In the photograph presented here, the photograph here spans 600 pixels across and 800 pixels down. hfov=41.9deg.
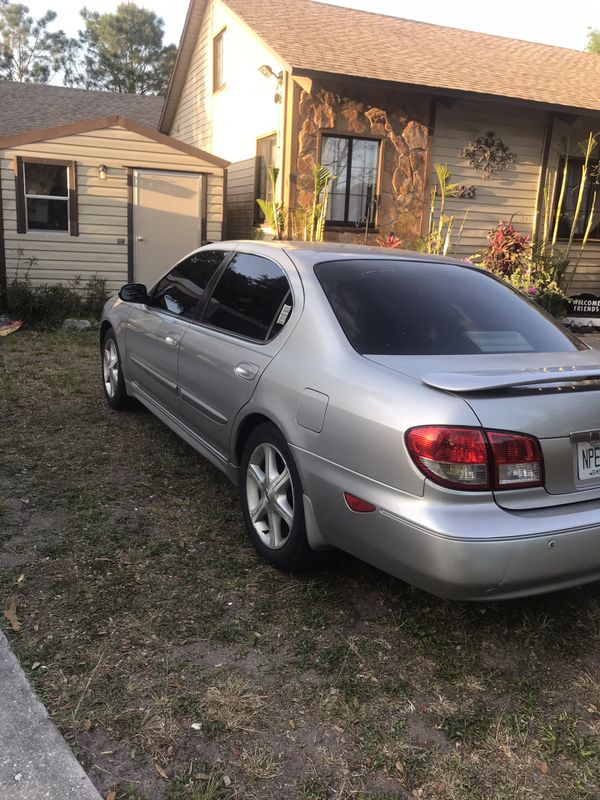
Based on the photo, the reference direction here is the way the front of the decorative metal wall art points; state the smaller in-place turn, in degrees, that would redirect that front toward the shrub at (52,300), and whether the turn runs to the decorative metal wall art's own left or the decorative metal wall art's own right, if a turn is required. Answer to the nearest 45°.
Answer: approximately 45° to the decorative metal wall art's own right

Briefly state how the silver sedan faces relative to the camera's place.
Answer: facing away from the viewer and to the left of the viewer

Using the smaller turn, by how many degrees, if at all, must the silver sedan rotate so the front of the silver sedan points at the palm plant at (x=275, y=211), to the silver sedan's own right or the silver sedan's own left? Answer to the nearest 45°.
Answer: approximately 45° to the silver sedan's own right

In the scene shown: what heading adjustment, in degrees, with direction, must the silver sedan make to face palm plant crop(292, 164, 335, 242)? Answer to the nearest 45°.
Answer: approximately 45° to its right

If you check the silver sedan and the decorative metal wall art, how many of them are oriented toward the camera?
1

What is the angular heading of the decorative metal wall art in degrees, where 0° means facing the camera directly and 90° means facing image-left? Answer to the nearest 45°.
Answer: approximately 0°

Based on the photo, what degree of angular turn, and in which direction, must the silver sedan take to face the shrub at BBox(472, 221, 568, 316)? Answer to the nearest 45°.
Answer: approximately 45° to its right

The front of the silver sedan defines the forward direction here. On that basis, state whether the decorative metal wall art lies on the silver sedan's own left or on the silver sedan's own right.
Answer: on the silver sedan's own right

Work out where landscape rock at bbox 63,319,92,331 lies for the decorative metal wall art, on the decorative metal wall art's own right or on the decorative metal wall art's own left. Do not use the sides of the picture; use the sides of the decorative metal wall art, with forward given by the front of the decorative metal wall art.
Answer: on the decorative metal wall art's own right

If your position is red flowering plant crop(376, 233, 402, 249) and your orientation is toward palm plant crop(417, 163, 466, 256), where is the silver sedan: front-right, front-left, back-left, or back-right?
back-right
